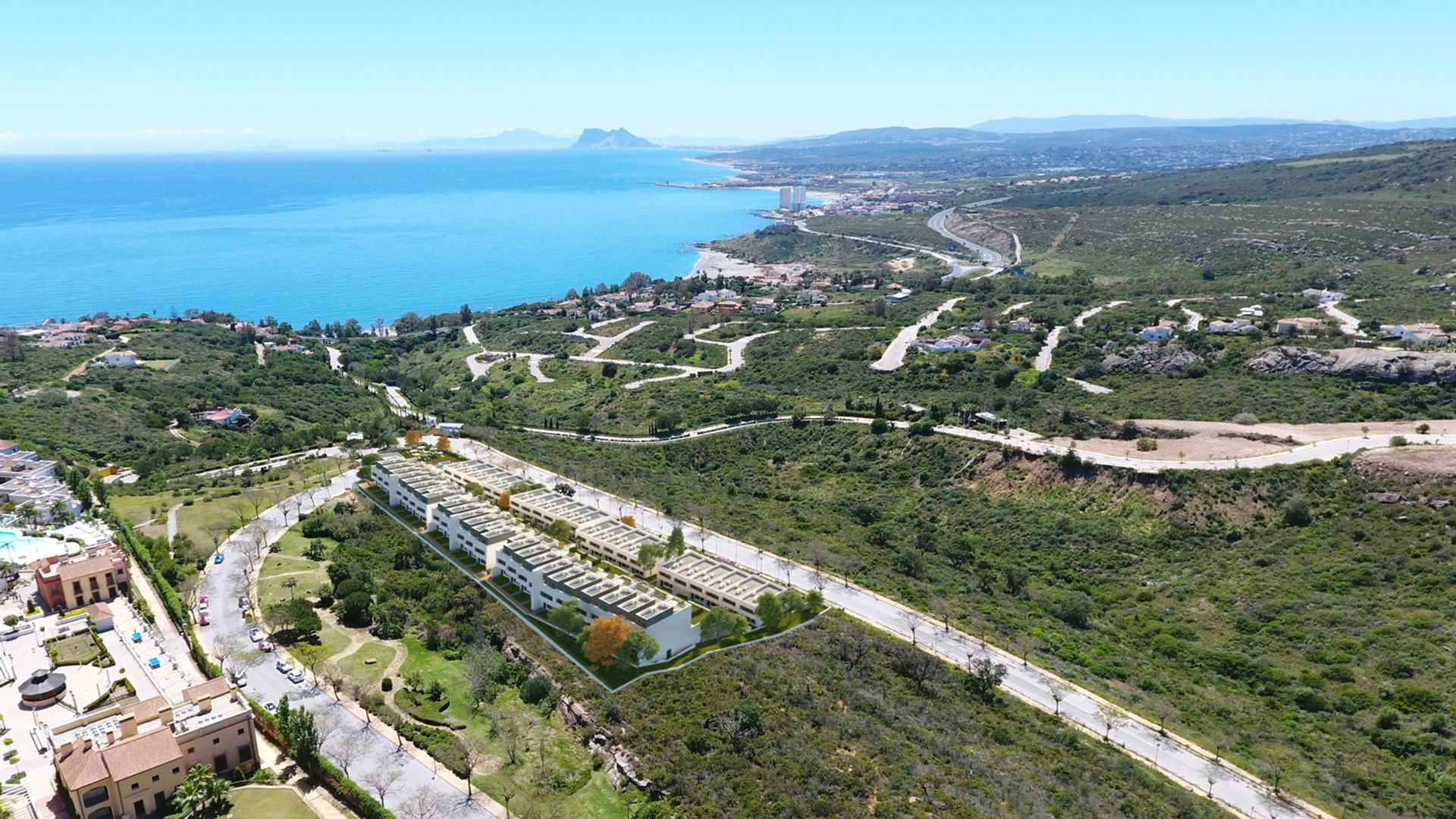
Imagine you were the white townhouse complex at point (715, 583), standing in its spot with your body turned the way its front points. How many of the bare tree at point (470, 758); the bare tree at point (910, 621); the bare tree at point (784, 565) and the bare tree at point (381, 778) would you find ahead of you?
2

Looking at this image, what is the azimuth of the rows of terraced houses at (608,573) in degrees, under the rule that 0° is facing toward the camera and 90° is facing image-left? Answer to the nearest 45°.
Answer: approximately 45°

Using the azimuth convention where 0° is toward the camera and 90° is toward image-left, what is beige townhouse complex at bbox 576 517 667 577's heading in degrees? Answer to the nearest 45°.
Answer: approximately 45°

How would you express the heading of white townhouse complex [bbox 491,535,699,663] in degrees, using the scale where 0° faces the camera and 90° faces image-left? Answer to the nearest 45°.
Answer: approximately 45°

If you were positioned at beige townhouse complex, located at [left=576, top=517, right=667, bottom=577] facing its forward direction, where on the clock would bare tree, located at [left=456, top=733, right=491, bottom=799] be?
The bare tree is roughly at 11 o'clock from the beige townhouse complex.

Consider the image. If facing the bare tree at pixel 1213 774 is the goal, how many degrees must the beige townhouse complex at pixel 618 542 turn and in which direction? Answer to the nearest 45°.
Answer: approximately 90° to its left

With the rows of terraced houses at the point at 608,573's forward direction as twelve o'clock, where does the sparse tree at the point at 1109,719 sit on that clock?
The sparse tree is roughly at 9 o'clock from the rows of terraced houses.
